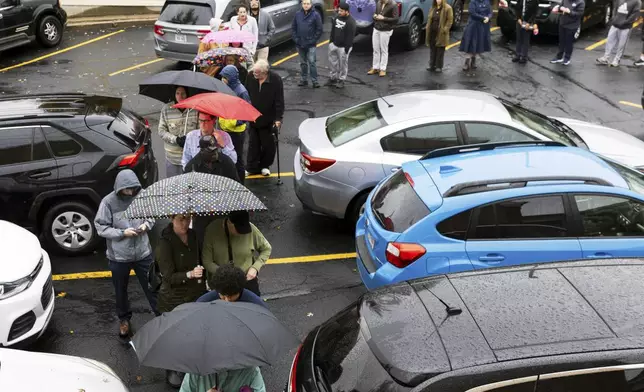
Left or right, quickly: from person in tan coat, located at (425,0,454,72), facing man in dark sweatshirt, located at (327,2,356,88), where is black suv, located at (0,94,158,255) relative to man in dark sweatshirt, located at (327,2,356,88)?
left

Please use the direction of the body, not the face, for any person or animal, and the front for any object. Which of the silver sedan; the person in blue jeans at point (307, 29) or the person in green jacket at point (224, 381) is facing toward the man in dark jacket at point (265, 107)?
the person in blue jeans

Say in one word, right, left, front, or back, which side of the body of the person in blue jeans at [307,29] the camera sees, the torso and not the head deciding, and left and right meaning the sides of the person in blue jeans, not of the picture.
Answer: front

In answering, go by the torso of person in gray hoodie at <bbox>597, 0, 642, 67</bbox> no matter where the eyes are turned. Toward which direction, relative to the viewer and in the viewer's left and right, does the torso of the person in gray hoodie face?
facing the viewer and to the left of the viewer

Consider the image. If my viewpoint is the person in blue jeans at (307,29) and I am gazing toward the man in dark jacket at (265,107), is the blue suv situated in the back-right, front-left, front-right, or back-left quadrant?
front-left

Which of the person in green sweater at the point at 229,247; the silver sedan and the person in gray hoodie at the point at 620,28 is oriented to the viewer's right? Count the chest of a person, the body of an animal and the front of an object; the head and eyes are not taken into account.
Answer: the silver sedan

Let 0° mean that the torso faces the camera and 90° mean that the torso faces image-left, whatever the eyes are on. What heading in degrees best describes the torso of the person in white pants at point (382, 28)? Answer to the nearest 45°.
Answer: approximately 45°

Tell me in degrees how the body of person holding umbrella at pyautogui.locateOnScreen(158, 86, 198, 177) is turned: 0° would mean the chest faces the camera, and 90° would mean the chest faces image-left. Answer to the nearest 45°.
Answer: approximately 315°

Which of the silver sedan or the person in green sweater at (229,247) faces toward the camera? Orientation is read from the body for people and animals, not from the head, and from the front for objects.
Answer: the person in green sweater

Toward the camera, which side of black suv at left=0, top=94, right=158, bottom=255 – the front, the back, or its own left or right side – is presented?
left

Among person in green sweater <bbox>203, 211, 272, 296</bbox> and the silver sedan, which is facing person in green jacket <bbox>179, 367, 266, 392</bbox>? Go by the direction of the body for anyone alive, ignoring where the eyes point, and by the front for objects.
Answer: person in green sweater <bbox>203, 211, 272, 296</bbox>

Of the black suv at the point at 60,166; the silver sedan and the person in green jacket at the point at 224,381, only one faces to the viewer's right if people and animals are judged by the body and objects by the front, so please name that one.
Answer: the silver sedan

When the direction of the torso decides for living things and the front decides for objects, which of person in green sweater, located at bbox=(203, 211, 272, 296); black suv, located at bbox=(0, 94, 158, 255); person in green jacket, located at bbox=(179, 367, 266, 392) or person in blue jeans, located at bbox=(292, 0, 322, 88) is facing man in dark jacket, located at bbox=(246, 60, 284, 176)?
the person in blue jeans

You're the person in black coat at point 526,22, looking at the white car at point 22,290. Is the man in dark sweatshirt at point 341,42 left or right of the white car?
right

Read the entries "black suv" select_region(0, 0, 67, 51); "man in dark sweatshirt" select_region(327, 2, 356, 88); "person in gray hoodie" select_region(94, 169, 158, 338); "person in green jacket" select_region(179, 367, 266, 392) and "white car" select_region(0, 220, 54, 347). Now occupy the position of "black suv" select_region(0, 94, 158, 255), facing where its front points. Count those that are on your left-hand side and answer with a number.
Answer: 3

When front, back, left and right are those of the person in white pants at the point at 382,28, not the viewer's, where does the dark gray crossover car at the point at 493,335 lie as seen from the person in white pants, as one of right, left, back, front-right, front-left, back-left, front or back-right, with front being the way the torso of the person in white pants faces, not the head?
front-left

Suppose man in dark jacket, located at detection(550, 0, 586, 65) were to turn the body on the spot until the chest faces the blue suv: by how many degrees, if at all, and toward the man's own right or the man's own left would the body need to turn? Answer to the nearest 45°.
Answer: approximately 45° to the man's own left

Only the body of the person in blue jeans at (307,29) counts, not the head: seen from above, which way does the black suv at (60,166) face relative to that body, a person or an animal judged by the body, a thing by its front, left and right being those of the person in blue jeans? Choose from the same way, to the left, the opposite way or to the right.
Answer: to the right
